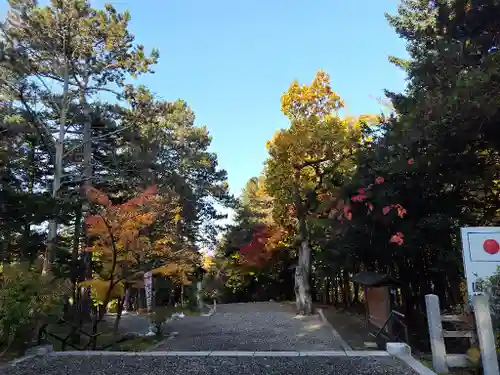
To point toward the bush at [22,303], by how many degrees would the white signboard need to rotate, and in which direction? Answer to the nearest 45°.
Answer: approximately 90° to its right

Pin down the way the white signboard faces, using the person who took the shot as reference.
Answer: facing the viewer

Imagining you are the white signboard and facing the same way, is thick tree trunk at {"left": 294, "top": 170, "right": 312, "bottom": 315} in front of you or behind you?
behind

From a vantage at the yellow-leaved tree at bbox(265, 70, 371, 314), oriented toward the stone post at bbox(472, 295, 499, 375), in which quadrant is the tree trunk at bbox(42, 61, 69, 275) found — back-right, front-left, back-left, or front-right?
front-right

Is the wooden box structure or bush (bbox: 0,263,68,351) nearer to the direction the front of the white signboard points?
the bush

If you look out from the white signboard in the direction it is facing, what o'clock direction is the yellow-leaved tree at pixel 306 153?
The yellow-leaved tree is roughly at 5 o'clock from the white signboard.
